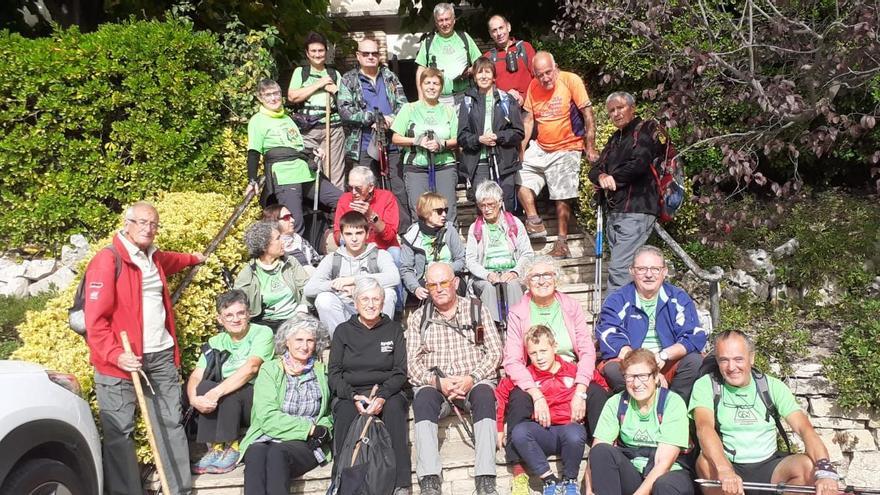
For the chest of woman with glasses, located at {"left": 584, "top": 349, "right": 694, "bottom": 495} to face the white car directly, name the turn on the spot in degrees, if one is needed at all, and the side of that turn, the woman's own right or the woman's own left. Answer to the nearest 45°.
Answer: approximately 45° to the woman's own right

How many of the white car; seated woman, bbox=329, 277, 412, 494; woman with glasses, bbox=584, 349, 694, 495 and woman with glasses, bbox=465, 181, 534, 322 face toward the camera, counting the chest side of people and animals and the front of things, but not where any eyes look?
3

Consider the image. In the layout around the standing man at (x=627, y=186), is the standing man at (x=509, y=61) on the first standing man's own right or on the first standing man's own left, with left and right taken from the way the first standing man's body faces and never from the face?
on the first standing man's own right

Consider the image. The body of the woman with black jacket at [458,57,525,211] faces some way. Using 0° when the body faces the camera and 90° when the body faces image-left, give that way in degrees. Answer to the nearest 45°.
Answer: approximately 0°

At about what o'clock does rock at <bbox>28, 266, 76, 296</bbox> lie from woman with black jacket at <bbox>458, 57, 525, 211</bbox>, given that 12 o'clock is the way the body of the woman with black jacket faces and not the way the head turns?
The rock is roughly at 3 o'clock from the woman with black jacket.
